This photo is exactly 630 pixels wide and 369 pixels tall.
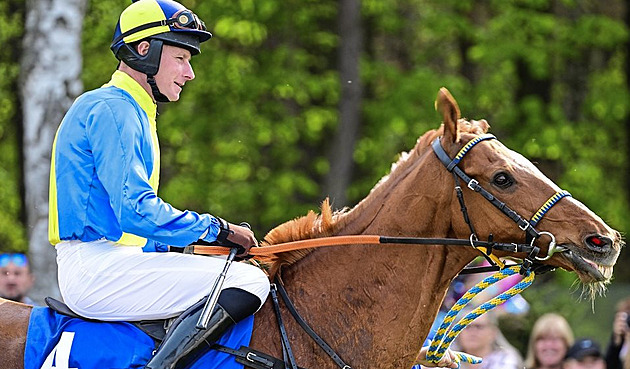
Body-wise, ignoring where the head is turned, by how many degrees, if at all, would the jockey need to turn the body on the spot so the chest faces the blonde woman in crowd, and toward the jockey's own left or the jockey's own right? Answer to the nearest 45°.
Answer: approximately 45° to the jockey's own left

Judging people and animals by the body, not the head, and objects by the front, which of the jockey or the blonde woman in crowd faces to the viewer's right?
the jockey

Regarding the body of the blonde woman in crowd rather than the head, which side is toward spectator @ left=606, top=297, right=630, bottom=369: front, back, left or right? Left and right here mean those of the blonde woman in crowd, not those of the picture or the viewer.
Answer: left

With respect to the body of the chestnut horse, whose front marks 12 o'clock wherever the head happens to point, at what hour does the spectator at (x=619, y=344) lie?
The spectator is roughly at 10 o'clock from the chestnut horse.

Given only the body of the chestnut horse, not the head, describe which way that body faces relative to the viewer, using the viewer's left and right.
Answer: facing to the right of the viewer

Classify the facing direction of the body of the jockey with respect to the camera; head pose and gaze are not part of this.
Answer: to the viewer's right

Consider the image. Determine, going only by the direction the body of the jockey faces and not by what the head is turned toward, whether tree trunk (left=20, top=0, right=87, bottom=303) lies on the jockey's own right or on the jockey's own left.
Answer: on the jockey's own left

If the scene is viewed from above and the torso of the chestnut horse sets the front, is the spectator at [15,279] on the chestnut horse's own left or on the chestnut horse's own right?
on the chestnut horse's own left

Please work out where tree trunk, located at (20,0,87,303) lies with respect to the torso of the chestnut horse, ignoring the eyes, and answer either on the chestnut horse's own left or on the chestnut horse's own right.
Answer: on the chestnut horse's own left

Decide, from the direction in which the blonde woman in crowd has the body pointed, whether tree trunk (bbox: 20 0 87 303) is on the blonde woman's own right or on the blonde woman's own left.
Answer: on the blonde woman's own right

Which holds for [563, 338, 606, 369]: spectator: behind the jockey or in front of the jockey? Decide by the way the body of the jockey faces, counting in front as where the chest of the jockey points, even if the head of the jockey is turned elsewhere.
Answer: in front
